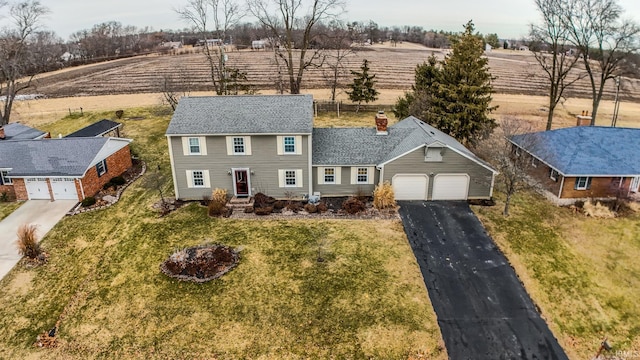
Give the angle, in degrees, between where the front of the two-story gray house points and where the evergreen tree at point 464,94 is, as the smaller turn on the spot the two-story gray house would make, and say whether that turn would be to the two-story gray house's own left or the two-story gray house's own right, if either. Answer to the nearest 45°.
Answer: approximately 135° to the two-story gray house's own left

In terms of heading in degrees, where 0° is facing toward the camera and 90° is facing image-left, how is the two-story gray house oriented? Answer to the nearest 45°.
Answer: approximately 0°

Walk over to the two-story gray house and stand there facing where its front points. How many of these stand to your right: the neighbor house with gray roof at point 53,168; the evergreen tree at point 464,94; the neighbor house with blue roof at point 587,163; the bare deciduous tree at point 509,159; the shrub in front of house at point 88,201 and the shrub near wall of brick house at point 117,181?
3

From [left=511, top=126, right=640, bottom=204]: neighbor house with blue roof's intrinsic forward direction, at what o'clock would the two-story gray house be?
The two-story gray house is roughly at 2 o'clock from the neighbor house with blue roof.

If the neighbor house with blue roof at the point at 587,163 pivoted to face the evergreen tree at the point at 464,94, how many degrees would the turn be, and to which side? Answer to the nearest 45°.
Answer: approximately 135° to its right

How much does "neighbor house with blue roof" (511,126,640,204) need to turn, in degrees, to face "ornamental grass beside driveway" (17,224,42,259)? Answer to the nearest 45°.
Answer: approximately 45° to its right

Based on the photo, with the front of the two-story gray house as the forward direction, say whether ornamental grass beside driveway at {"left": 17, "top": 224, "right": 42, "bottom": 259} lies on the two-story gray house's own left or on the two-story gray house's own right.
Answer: on the two-story gray house's own right

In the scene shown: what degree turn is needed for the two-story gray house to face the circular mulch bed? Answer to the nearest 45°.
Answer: approximately 45° to its right

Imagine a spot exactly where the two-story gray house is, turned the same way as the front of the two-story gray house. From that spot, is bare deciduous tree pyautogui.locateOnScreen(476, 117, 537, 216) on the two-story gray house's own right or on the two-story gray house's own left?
on the two-story gray house's own left

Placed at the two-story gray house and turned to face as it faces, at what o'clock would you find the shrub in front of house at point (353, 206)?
The shrub in front of house is roughly at 10 o'clock from the two-story gray house.

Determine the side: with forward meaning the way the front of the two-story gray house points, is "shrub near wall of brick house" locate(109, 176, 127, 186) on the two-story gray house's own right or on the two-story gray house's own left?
on the two-story gray house's own right

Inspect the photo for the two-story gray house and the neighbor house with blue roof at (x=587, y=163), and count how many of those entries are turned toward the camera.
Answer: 2

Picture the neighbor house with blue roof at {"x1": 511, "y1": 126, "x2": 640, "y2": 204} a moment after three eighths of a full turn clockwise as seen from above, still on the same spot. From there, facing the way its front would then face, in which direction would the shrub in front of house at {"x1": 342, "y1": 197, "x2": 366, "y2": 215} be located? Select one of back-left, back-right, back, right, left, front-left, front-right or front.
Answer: left

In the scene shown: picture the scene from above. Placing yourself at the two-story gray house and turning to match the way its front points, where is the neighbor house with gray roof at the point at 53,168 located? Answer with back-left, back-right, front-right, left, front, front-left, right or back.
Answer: right
